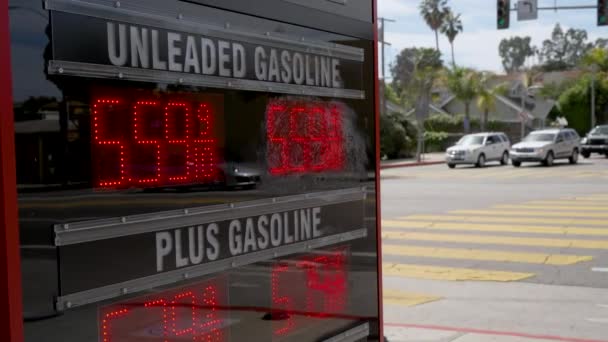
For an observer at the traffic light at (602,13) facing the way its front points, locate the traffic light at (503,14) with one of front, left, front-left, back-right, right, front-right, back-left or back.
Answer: right

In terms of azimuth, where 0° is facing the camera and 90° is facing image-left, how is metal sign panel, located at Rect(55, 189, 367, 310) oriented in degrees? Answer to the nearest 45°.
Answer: approximately 315°

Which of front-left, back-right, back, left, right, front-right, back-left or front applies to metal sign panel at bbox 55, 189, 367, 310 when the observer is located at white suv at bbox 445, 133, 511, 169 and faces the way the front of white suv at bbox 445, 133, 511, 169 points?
front-left

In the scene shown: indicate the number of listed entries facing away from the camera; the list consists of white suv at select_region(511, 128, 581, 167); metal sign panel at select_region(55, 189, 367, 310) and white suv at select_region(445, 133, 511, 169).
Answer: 0

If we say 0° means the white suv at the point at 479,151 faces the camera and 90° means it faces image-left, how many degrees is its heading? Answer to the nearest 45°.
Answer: approximately 45°

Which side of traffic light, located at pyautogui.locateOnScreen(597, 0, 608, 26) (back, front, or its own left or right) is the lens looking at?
front

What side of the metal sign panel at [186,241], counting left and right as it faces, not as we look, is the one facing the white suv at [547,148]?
left

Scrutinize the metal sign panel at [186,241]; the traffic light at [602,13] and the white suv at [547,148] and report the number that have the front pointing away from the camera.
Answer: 0

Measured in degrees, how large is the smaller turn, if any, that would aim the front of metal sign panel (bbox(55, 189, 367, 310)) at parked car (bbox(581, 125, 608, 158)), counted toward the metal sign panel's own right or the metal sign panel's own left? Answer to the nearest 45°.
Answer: approximately 90° to the metal sign panel's own left

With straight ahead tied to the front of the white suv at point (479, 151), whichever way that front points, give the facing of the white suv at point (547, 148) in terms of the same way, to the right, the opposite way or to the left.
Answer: the same way

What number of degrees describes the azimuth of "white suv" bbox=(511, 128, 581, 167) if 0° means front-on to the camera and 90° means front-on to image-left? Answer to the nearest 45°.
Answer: approximately 45°

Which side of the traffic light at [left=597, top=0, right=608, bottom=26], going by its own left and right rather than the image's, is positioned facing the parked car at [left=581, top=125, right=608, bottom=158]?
back

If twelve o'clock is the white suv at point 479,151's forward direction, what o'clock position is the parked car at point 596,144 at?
The parked car is roughly at 6 o'clock from the white suv.

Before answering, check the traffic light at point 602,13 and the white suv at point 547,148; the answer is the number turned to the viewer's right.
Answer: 0

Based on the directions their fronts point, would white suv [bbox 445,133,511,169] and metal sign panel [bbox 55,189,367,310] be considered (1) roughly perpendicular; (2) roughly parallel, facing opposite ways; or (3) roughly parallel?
roughly perpendicular
